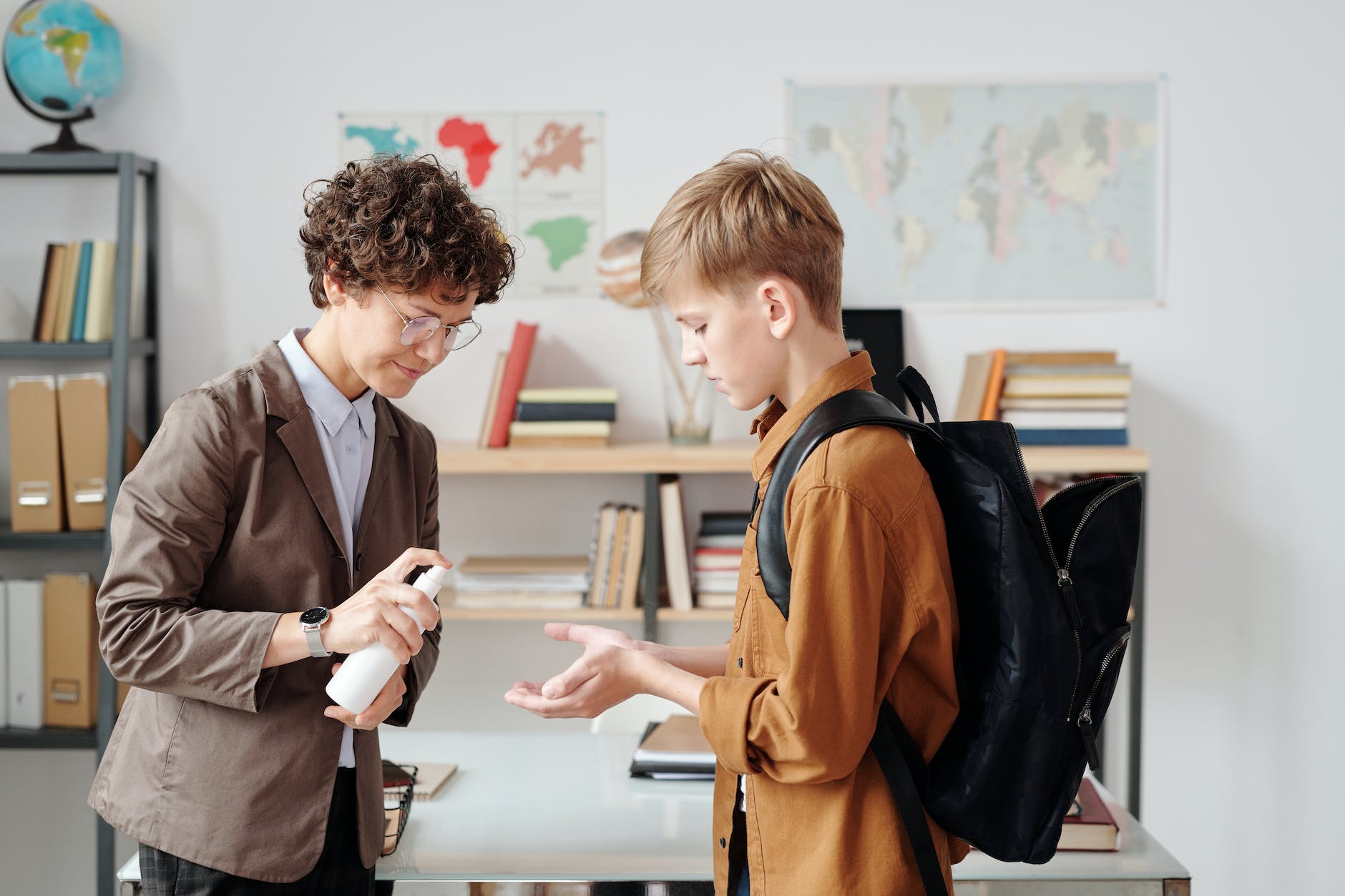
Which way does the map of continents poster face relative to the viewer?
toward the camera

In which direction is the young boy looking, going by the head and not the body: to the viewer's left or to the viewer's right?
to the viewer's left

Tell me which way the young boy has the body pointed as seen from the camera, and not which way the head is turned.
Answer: to the viewer's left

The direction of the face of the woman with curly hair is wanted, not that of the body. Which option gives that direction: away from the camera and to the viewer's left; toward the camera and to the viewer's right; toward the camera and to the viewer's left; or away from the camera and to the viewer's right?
toward the camera and to the viewer's right

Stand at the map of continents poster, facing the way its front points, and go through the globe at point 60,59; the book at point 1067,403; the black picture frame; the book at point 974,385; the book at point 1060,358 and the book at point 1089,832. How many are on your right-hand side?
1

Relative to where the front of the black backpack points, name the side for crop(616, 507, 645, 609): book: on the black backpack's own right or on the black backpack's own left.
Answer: on the black backpack's own left

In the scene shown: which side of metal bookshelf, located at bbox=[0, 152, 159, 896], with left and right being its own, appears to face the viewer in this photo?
front

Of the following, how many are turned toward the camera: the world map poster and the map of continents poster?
2

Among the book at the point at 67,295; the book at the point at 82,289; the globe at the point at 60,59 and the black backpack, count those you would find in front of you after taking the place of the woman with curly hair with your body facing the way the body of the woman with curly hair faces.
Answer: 1

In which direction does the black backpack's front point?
to the viewer's right

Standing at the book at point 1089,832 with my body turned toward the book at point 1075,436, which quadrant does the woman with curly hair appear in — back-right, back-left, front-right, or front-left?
back-left

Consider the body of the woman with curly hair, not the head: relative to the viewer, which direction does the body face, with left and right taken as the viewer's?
facing the viewer and to the right of the viewer

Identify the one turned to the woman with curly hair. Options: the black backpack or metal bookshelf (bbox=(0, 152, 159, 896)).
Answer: the metal bookshelf
